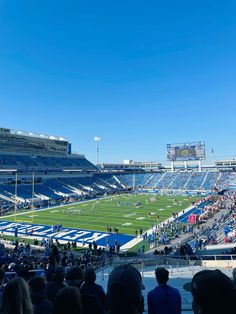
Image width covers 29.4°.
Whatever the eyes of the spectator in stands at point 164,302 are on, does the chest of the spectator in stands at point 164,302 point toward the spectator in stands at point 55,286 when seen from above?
no

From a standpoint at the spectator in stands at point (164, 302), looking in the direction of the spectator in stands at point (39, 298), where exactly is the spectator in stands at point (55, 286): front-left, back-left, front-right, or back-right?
front-right

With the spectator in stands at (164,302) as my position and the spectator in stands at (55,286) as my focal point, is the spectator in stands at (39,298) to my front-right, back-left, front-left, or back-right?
front-left

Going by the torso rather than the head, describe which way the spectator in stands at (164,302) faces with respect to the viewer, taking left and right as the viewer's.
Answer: facing away from the viewer

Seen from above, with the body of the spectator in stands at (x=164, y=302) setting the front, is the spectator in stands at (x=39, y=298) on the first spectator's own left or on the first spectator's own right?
on the first spectator's own left
